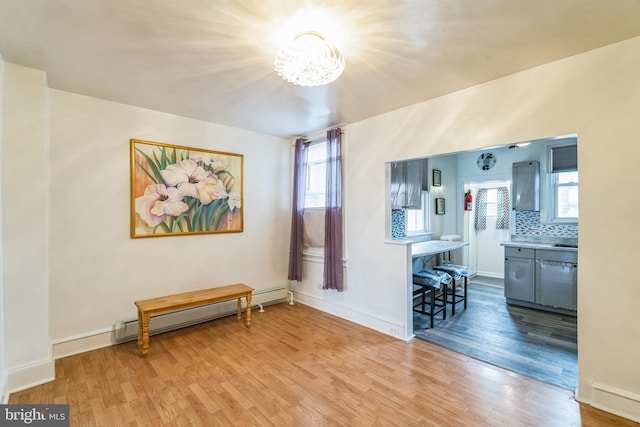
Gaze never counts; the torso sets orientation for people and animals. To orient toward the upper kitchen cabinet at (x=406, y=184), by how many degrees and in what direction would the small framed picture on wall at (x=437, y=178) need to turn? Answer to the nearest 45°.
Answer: approximately 45° to its right

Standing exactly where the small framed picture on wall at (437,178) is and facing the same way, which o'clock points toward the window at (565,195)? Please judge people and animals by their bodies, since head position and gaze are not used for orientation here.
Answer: The window is roughly at 11 o'clock from the small framed picture on wall.

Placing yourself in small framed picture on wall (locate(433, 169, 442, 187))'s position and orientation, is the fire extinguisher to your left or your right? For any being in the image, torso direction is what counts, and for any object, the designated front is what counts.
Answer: on your left

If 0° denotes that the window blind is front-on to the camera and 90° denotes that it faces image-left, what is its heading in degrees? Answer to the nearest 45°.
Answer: approximately 0°

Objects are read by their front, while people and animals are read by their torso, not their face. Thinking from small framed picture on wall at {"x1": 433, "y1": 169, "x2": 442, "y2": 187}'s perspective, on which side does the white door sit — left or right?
on its left

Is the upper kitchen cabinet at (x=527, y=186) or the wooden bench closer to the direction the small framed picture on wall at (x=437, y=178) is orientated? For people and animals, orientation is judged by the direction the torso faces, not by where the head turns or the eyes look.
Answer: the upper kitchen cabinet

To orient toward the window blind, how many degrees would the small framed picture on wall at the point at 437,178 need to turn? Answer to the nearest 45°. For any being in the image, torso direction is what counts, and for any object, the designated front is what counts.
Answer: approximately 45° to its left

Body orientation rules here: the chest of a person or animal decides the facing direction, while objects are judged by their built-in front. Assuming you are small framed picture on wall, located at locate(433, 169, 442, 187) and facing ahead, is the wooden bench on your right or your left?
on your right
